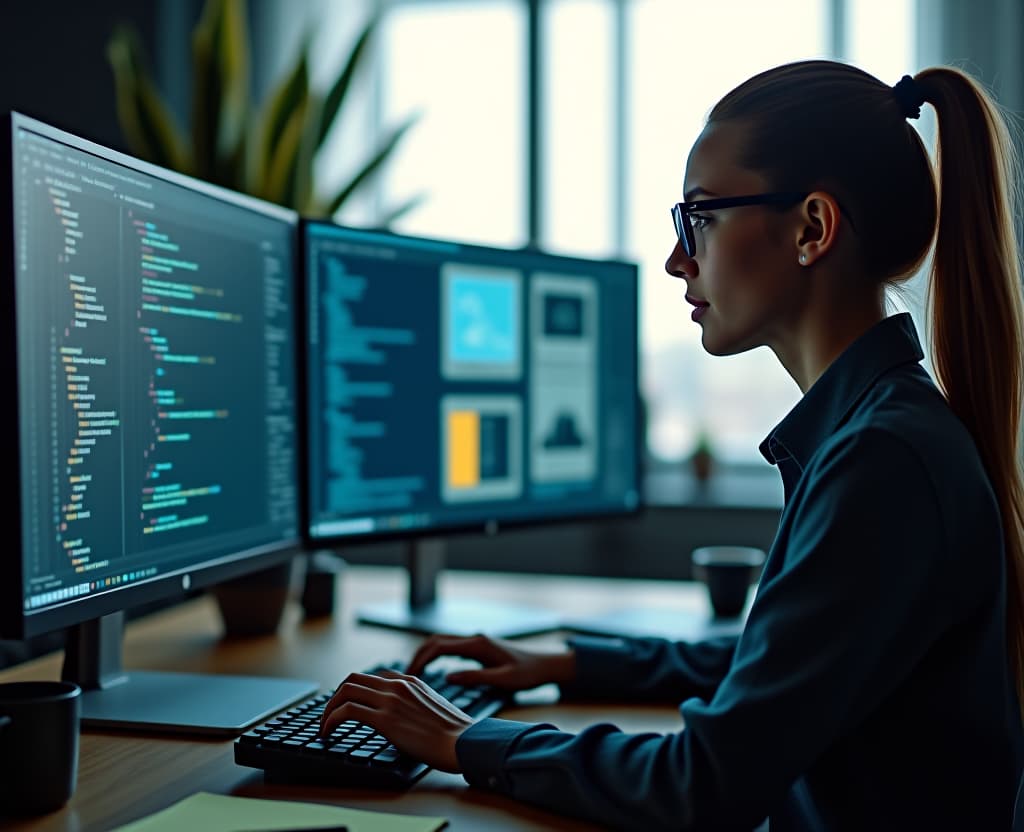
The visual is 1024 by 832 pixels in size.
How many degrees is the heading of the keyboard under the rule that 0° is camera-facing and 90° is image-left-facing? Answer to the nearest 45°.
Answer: approximately 315°

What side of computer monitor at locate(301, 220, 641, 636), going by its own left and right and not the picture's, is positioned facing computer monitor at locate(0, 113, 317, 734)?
right

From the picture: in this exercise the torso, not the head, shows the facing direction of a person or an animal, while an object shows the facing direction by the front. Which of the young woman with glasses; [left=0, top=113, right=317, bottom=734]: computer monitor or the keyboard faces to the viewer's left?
the young woman with glasses

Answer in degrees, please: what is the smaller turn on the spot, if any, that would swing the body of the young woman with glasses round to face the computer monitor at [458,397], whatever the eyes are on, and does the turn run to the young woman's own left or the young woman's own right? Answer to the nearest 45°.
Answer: approximately 45° to the young woman's own right

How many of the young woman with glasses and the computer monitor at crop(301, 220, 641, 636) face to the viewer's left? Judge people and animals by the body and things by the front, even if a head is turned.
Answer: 1

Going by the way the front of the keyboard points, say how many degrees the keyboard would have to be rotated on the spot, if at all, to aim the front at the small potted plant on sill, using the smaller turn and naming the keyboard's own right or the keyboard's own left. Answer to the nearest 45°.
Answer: approximately 90° to the keyboard's own left

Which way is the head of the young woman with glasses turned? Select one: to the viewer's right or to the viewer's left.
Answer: to the viewer's left

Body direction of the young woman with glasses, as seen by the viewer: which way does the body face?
to the viewer's left
